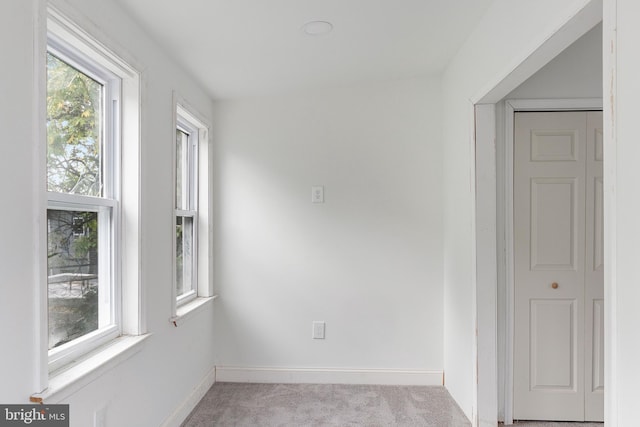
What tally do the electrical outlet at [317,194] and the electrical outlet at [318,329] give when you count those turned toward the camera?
2

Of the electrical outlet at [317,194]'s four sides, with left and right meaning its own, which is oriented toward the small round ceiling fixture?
front

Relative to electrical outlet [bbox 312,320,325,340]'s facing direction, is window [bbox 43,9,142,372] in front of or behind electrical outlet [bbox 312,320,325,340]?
in front

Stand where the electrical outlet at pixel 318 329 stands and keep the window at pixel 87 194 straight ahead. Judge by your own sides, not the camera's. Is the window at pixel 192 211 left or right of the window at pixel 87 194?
right

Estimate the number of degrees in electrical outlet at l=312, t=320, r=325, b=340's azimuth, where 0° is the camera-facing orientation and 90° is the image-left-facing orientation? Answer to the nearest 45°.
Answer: approximately 0°

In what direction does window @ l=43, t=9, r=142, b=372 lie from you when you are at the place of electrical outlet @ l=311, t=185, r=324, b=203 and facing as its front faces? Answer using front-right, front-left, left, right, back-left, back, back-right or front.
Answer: front-right

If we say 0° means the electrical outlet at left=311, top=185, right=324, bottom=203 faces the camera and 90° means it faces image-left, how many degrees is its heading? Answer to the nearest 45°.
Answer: approximately 0°

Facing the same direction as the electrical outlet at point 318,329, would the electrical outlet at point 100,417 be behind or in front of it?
in front

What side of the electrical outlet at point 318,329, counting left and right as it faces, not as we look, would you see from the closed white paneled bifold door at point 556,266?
left

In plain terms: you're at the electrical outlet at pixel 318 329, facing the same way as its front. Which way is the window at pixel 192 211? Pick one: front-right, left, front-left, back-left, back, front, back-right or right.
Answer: right
